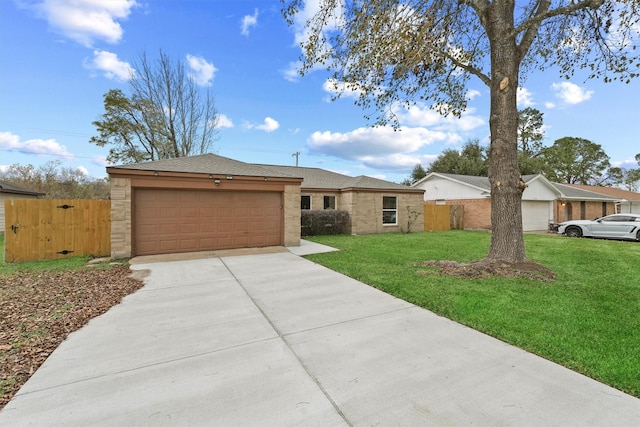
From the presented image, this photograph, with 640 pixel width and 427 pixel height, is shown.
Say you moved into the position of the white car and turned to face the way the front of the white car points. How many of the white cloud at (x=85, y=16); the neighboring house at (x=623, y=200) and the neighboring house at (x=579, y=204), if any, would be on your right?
2

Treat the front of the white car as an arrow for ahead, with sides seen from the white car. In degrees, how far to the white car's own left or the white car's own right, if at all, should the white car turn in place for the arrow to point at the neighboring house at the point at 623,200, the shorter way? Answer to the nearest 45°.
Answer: approximately 90° to the white car's own right

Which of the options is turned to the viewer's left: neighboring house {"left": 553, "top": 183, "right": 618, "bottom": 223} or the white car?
the white car

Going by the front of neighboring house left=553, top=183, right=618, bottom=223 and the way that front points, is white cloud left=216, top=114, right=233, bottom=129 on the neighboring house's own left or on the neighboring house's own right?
on the neighboring house's own right

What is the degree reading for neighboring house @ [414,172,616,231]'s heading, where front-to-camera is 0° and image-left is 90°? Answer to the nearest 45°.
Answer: approximately 315°

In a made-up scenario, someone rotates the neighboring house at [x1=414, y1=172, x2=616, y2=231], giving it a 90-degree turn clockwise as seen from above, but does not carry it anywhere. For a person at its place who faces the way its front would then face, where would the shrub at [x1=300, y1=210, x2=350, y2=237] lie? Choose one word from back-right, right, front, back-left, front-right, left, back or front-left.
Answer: front

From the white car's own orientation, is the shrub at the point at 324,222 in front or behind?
in front

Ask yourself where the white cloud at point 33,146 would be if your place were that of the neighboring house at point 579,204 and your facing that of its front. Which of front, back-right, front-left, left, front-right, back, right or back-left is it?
right

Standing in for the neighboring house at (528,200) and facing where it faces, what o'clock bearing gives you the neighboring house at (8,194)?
the neighboring house at (8,194) is roughly at 3 o'clock from the neighboring house at (528,200).

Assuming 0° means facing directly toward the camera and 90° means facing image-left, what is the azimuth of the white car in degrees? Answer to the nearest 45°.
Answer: approximately 90°

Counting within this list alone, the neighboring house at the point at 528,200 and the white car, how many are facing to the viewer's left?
1
